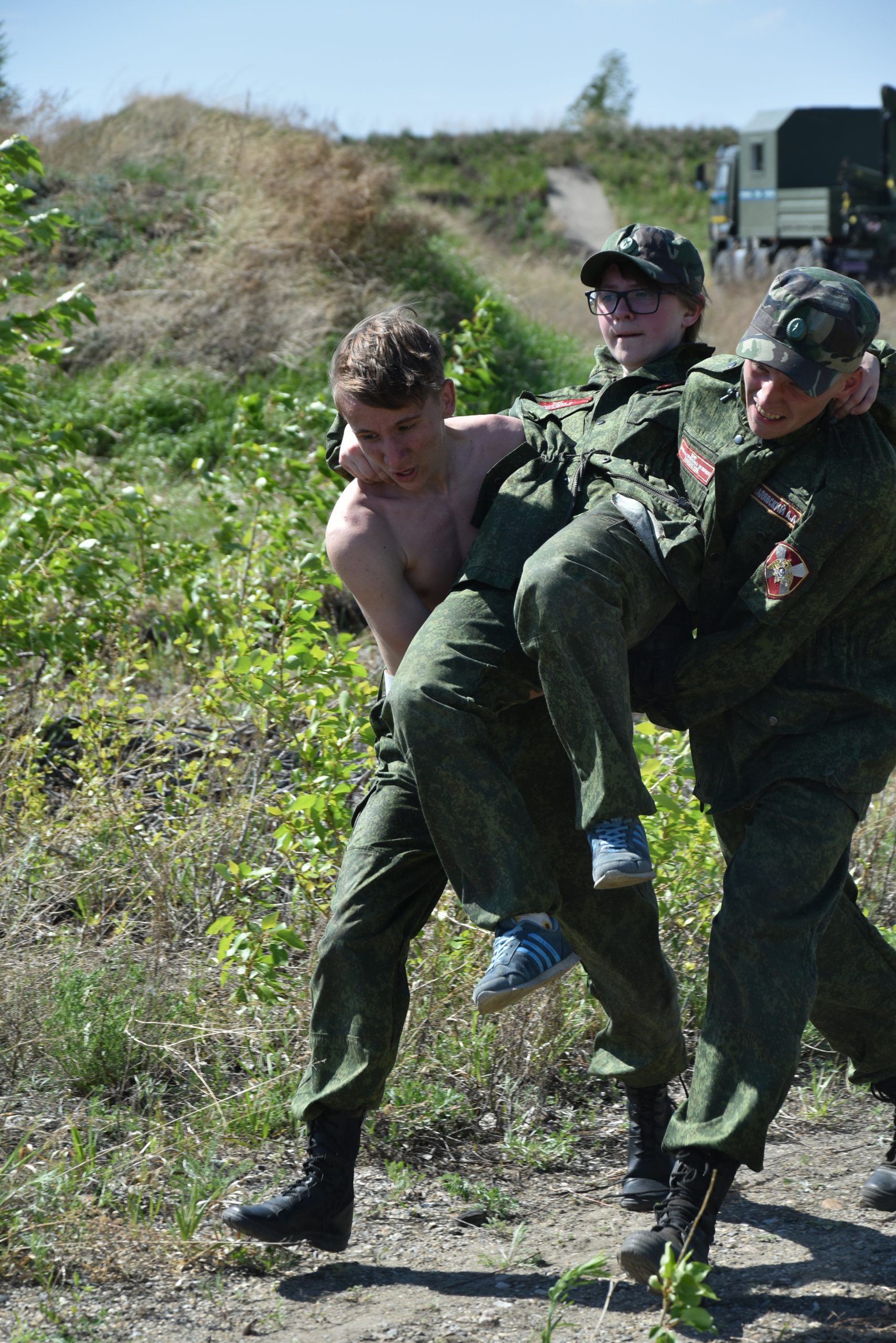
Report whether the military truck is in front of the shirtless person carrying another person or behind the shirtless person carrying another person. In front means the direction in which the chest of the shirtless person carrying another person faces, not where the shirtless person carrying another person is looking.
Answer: behind

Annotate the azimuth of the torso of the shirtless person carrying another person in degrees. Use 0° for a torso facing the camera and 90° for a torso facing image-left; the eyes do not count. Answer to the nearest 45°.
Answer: approximately 45°
